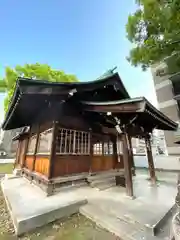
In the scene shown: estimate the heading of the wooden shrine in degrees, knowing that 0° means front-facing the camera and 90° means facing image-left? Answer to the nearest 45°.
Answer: approximately 315°

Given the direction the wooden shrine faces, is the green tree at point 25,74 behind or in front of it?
behind

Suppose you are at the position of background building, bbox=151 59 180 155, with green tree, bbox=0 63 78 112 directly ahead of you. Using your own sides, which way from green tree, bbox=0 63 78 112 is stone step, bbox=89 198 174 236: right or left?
left
